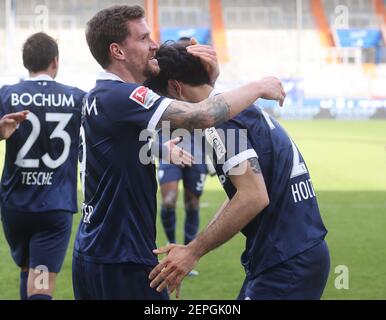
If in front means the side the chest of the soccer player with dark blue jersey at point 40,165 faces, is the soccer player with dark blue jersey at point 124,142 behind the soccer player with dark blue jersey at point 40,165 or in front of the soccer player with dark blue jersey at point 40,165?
behind

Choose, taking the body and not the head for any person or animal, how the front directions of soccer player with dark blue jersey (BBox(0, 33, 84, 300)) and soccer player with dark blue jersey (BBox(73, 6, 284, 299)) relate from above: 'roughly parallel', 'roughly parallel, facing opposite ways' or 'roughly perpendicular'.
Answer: roughly perpendicular

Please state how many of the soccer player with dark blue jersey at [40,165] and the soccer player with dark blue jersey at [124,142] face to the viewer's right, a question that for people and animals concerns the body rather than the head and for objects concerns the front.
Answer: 1

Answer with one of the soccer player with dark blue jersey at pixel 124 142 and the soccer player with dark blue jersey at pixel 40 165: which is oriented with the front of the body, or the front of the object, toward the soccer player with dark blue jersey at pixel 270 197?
the soccer player with dark blue jersey at pixel 124 142

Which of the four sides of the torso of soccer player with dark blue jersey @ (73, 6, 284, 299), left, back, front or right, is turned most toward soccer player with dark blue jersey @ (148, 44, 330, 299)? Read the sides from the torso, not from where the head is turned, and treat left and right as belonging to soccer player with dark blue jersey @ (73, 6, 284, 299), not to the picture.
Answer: front

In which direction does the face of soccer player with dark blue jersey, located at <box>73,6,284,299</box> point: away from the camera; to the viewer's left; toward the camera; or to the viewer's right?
to the viewer's right

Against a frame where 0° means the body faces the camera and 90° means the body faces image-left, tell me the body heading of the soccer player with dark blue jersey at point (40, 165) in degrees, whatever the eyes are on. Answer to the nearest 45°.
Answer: approximately 180°

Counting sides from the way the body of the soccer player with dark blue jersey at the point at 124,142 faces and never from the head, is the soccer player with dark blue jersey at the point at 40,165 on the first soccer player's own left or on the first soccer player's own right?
on the first soccer player's own left

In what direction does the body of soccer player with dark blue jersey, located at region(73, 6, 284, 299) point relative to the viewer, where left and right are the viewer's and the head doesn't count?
facing to the right of the viewer

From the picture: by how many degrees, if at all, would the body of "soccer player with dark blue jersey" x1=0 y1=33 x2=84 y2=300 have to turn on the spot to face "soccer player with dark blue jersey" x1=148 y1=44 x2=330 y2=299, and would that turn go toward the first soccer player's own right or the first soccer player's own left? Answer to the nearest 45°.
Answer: approximately 135° to the first soccer player's own right

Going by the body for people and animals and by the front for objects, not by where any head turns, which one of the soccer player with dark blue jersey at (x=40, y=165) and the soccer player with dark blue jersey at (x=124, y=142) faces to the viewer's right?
the soccer player with dark blue jersey at (x=124, y=142)
